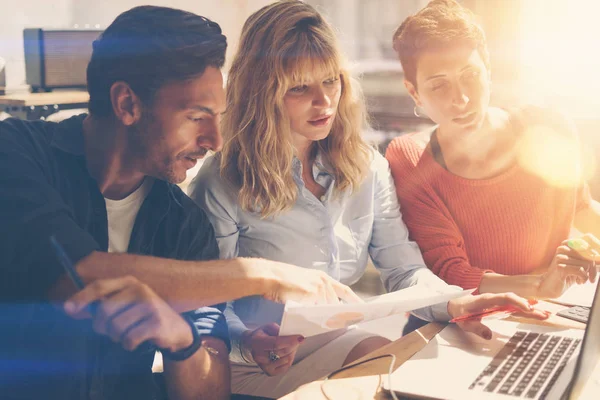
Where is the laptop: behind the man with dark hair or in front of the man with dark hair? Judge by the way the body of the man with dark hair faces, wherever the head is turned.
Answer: in front

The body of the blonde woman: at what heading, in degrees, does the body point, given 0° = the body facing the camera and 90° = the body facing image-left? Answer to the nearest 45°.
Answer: approximately 315°

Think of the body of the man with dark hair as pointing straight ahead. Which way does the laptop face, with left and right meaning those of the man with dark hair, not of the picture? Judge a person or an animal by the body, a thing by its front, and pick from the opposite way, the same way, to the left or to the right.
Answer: the opposite way

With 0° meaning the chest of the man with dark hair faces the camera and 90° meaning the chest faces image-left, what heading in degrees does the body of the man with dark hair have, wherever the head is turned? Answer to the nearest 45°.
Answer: approximately 315°

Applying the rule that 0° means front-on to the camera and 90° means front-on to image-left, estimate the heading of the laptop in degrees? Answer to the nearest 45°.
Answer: approximately 90°

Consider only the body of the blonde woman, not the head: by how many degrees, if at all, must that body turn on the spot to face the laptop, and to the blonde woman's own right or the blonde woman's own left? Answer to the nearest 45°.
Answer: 0° — they already face it

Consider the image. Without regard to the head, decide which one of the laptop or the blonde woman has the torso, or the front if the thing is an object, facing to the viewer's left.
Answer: the laptop

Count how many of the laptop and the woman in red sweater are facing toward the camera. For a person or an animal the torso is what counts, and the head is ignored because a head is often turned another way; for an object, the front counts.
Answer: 1

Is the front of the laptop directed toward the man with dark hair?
yes
